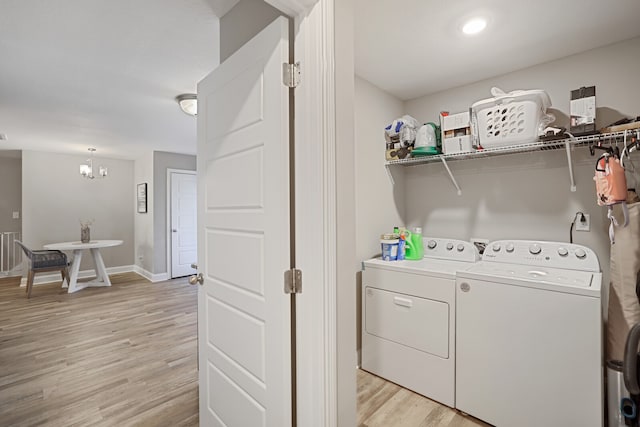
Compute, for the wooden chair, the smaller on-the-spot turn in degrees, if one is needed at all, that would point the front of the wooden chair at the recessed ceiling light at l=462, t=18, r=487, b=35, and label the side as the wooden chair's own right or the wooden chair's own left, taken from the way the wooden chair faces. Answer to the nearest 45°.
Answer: approximately 90° to the wooden chair's own right

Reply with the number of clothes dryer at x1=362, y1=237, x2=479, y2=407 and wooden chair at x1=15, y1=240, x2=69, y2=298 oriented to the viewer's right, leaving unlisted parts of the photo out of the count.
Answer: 1

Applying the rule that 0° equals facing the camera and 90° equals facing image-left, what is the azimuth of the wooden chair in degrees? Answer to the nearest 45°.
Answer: approximately 270°

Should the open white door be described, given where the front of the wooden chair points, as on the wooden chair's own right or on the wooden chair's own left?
on the wooden chair's own right

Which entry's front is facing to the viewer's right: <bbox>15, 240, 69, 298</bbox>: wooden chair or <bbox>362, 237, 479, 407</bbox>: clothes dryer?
the wooden chair

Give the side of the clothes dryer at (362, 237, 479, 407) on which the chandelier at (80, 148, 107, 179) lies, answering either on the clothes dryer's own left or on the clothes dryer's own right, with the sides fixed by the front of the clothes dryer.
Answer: on the clothes dryer's own right

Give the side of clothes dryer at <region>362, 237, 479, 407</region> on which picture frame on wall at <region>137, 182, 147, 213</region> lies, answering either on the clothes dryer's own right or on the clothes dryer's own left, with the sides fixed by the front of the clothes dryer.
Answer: on the clothes dryer's own right
